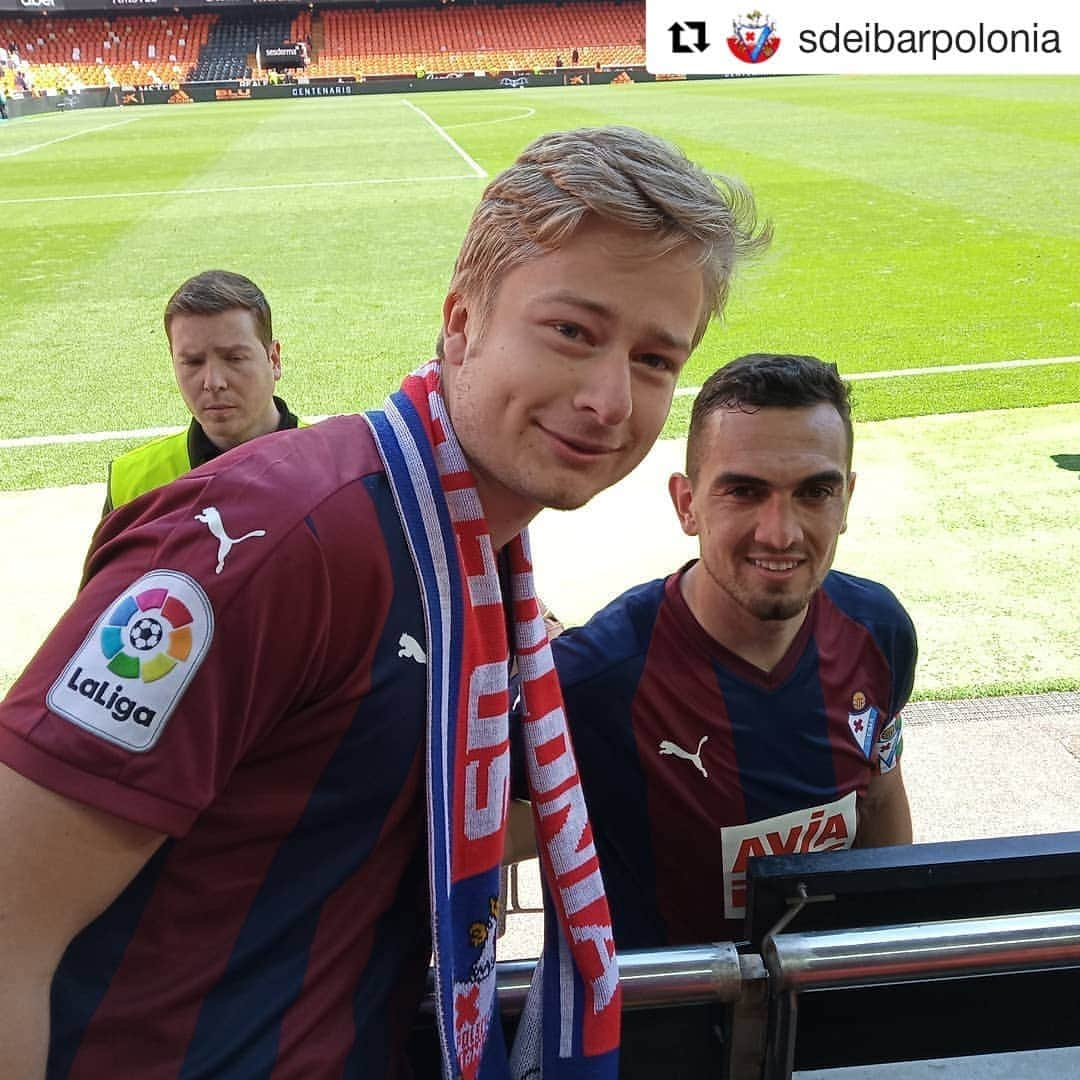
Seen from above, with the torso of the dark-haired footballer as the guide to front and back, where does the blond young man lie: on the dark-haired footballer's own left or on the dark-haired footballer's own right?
on the dark-haired footballer's own right

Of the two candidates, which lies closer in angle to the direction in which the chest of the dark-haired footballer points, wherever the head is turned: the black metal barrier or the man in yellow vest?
the black metal barrier

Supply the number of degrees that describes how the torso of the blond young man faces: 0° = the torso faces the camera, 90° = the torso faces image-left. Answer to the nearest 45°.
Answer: approximately 315°

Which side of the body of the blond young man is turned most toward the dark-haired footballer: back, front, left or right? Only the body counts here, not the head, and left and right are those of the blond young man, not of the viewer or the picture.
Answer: left
